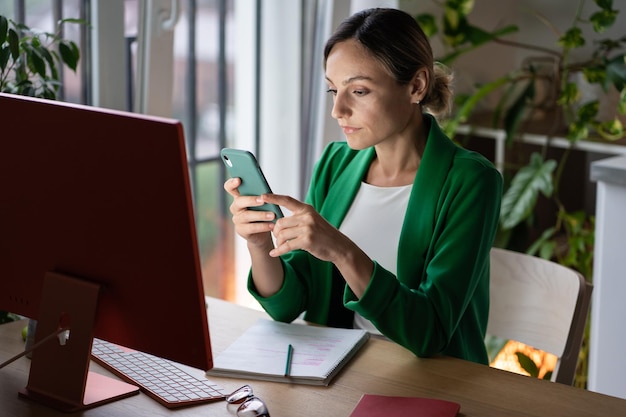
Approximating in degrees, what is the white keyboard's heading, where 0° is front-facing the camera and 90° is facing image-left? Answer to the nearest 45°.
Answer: approximately 225°

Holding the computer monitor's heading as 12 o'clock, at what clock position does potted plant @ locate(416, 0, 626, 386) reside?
The potted plant is roughly at 12 o'clock from the computer monitor.

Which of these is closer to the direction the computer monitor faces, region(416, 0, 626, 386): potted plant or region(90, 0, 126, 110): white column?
the potted plant

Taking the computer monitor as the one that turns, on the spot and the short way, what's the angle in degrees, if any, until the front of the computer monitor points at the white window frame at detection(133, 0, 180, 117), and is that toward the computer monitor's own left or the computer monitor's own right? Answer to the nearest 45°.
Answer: approximately 45° to the computer monitor's own left

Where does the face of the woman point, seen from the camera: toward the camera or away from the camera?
toward the camera

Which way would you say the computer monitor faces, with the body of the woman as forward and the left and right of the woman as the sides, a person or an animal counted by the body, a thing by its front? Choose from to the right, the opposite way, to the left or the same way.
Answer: the opposite way

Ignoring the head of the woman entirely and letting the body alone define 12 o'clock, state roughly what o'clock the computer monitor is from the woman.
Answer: The computer monitor is roughly at 12 o'clock from the woman.

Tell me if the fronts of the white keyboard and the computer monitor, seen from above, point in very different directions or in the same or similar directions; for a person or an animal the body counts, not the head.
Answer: same or similar directions

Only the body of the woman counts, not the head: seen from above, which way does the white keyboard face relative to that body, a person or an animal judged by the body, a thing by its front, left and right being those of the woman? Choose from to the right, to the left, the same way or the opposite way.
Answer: the opposite way

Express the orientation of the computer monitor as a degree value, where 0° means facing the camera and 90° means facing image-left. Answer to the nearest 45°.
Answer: approximately 225°

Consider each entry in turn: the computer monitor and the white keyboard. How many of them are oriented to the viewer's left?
0

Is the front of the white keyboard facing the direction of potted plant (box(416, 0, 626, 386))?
yes

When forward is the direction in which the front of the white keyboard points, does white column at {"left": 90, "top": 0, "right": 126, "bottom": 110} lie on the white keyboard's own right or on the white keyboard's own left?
on the white keyboard's own left

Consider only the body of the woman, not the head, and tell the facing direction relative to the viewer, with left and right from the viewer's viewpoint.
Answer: facing the viewer and to the left of the viewer

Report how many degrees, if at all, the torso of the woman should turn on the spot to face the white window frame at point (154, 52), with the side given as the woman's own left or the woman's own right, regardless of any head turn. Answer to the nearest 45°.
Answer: approximately 90° to the woman's own right

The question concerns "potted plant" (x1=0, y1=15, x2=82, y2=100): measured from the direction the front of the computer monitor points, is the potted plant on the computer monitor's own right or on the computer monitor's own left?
on the computer monitor's own left
